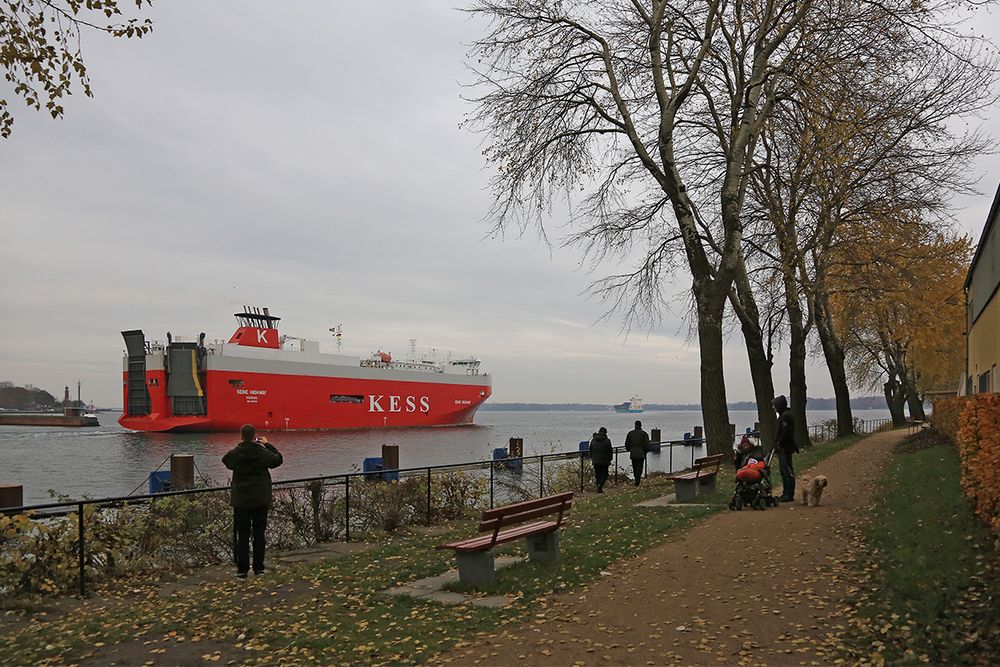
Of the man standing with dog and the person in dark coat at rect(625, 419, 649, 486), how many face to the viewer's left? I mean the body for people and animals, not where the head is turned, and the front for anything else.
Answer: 1

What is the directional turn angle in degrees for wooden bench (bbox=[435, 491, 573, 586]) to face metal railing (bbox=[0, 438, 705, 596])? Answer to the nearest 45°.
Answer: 0° — it already faces it

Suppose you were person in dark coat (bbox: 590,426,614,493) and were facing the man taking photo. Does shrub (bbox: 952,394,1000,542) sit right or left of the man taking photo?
left

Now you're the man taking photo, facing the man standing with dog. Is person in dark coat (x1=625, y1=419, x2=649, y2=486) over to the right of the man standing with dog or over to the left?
left

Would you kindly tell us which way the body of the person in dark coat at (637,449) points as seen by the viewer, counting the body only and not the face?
away from the camera

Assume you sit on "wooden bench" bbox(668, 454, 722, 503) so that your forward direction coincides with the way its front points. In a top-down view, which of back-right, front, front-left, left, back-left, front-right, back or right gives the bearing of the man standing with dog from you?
back

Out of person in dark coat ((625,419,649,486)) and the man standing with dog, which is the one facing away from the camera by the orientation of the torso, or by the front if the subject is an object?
the person in dark coat

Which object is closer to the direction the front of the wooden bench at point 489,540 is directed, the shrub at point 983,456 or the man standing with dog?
the man standing with dog

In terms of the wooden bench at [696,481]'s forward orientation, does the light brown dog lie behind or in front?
behind

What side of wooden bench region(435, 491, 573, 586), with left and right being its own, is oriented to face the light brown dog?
right

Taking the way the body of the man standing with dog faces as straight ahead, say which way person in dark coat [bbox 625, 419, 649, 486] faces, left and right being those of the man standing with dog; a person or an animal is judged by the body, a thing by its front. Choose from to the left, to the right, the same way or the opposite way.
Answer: to the right

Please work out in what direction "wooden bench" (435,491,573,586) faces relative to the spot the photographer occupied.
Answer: facing away from the viewer and to the left of the viewer

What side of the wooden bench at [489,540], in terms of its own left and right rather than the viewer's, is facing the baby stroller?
right
